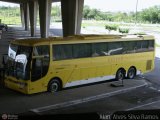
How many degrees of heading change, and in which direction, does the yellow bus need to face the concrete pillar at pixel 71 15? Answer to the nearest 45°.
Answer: approximately 135° to its right

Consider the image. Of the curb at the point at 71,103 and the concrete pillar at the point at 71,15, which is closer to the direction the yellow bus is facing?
the curb
